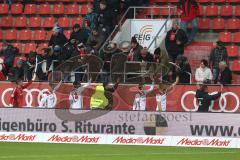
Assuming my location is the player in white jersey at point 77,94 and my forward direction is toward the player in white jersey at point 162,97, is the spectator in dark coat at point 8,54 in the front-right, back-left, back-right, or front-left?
back-left

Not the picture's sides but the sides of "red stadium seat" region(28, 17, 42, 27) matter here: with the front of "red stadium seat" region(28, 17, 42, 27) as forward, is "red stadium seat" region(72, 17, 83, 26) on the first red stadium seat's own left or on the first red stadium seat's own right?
on the first red stadium seat's own left

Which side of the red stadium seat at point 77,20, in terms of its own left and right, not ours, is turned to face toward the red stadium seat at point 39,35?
right

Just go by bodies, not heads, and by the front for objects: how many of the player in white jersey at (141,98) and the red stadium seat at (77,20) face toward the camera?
1

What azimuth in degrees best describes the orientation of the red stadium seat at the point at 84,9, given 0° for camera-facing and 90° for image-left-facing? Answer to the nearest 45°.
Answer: approximately 0°

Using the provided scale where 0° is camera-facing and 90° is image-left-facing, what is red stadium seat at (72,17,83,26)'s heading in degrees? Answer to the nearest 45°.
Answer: approximately 0°

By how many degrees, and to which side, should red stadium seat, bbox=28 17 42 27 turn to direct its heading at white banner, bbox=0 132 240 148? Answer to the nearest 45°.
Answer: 0° — it already faces it
